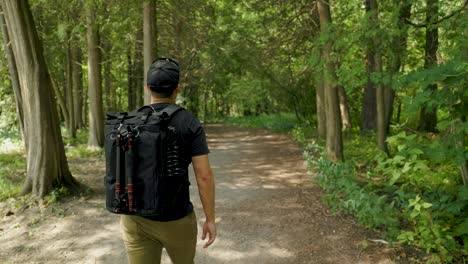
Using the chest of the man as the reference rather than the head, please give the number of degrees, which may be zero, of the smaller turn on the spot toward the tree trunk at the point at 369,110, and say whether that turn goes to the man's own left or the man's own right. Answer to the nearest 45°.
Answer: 0° — they already face it

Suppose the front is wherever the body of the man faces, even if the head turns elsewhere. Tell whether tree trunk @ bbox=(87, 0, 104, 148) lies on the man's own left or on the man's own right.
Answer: on the man's own left

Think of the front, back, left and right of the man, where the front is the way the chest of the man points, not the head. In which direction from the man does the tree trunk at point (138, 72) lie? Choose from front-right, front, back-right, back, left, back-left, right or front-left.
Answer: front-left

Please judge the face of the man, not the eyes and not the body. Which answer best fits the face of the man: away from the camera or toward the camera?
away from the camera

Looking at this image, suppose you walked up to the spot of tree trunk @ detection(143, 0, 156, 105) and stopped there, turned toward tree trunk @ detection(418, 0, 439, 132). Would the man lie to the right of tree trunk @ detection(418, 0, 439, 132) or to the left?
right

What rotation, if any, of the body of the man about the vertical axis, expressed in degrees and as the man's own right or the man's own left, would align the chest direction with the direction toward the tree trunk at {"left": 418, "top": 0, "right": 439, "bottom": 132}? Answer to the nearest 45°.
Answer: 0° — they already face it

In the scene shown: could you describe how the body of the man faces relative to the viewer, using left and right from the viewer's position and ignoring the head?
facing away from the viewer and to the right of the viewer
